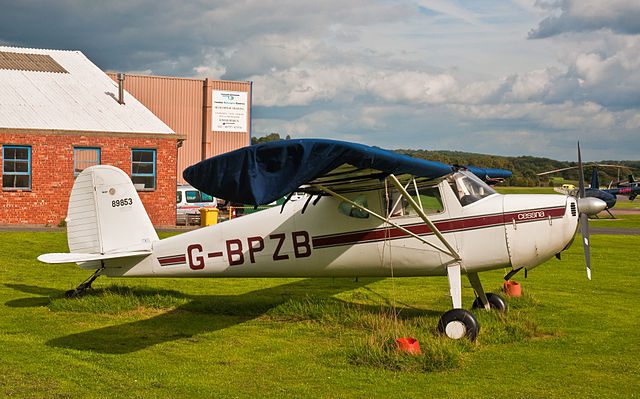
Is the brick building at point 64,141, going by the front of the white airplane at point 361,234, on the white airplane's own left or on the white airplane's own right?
on the white airplane's own left

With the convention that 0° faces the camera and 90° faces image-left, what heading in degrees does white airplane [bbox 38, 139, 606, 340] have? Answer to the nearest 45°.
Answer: approximately 270°

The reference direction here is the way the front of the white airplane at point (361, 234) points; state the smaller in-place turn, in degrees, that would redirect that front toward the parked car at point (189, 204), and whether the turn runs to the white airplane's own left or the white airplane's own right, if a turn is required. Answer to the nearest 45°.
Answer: approximately 90° to the white airplane's own left
